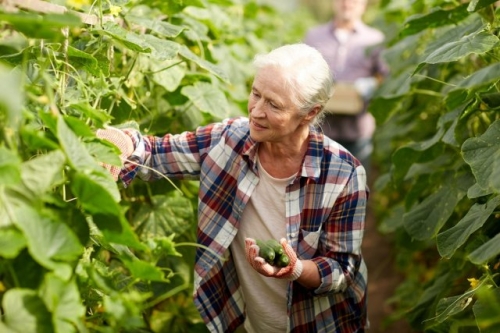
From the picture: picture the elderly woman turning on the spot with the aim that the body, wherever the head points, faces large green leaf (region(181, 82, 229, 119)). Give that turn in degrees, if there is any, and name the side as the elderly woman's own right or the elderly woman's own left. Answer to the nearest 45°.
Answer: approximately 90° to the elderly woman's own right

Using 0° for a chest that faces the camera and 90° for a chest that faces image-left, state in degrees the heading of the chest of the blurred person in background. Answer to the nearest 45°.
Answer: approximately 0°

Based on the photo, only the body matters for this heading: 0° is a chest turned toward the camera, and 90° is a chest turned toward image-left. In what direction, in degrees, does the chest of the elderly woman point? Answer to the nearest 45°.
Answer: approximately 45°

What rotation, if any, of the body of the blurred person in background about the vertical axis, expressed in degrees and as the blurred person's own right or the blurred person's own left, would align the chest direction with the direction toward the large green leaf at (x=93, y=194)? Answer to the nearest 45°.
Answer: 0° — they already face it
